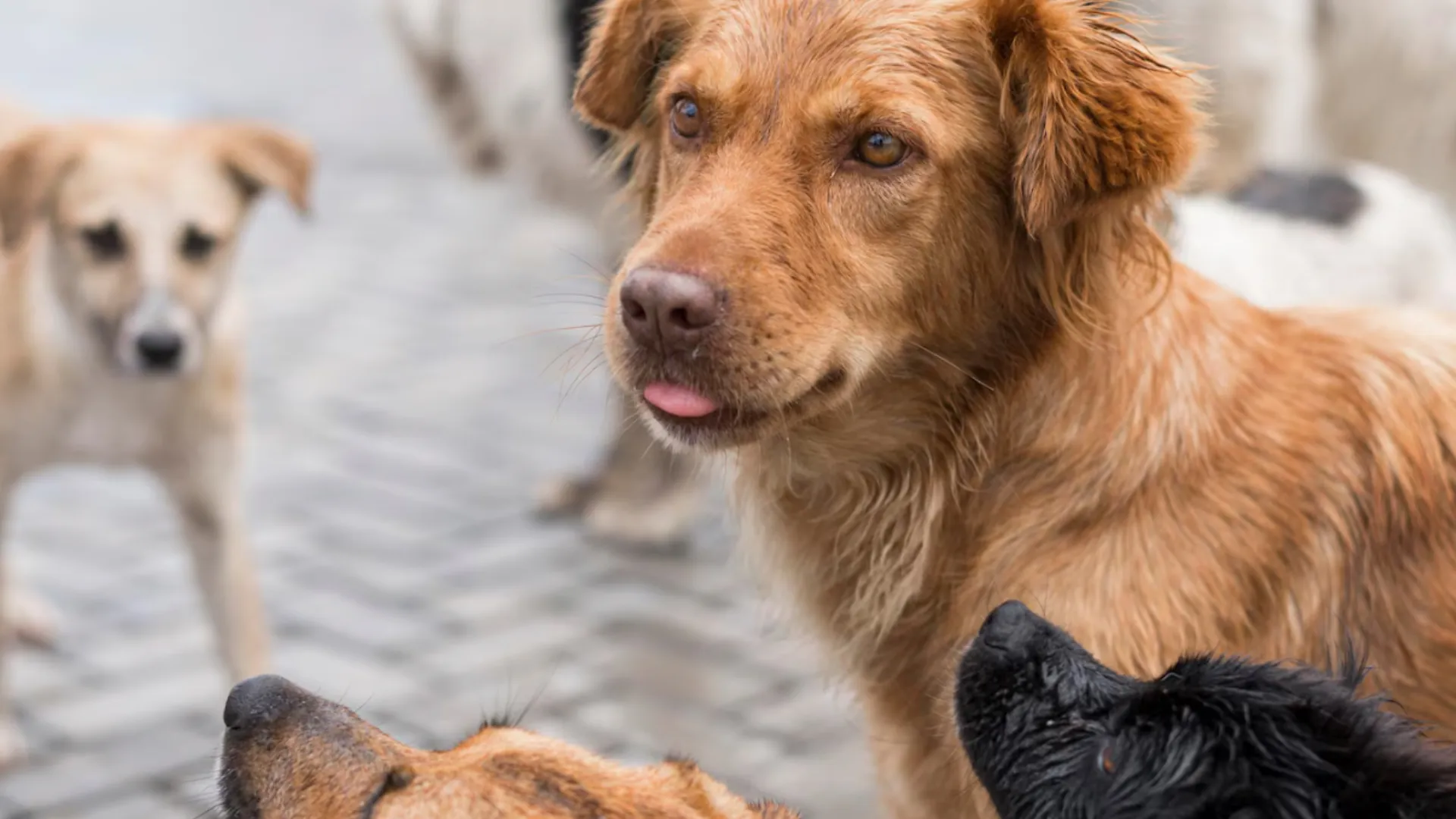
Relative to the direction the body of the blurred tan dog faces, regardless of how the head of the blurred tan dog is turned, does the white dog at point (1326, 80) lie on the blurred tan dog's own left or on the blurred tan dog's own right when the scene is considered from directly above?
on the blurred tan dog's own left

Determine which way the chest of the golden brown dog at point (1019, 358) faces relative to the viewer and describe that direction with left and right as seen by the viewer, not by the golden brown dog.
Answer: facing the viewer and to the left of the viewer

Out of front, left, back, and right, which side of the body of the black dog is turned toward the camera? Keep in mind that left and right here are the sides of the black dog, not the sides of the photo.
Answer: left

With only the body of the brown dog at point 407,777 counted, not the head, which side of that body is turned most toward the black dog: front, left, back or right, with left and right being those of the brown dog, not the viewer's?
back

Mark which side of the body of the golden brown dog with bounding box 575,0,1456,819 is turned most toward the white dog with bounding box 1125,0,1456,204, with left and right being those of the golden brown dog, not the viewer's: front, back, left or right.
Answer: back

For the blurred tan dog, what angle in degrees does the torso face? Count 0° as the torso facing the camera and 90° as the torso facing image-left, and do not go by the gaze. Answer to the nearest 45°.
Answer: approximately 0°

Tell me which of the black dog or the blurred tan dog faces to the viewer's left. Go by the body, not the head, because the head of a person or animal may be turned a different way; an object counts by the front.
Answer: the black dog

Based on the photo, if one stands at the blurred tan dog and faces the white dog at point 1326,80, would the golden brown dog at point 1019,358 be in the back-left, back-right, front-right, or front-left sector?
front-right

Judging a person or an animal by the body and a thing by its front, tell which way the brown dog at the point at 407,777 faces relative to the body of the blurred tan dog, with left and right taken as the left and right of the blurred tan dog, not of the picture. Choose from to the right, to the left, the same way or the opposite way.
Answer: to the right

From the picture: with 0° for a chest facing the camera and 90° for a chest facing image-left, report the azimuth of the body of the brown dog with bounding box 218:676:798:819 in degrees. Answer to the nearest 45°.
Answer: approximately 90°
